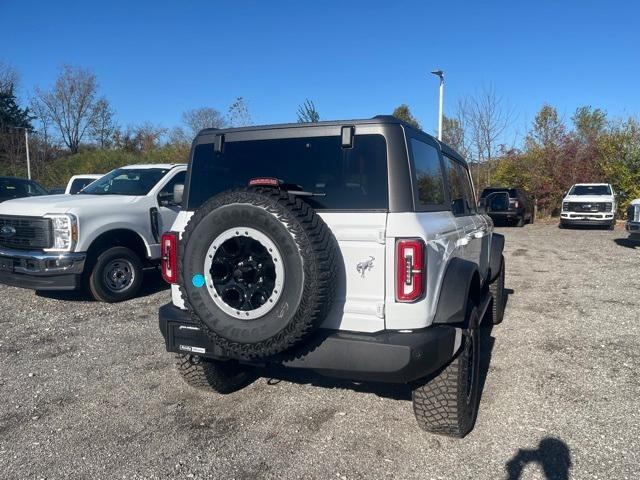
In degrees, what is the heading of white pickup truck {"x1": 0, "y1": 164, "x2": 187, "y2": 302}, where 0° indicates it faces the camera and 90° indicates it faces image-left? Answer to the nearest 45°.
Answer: approximately 45°

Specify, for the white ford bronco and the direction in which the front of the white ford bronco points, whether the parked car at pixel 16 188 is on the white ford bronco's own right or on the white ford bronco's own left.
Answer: on the white ford bronco's own left

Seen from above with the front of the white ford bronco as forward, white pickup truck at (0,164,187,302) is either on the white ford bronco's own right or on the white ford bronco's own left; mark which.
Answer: on the white ford bronco's own left

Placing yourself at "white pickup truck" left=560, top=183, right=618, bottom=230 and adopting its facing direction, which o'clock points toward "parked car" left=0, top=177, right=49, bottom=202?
The parked car is roughly at 1 o'clock from the white pickup truck.

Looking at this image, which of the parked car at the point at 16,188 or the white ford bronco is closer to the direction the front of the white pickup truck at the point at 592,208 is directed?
the white ford bronco

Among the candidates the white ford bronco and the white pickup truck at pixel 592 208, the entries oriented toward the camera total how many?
1

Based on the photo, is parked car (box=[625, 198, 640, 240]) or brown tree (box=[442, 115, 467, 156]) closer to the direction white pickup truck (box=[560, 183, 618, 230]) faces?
the parked car

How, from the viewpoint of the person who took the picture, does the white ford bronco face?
facing away from the viewer and to the right of the viewer

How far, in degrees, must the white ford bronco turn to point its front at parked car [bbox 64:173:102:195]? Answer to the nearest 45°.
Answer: approximately 90° to its left

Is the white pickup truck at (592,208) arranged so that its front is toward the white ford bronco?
yes

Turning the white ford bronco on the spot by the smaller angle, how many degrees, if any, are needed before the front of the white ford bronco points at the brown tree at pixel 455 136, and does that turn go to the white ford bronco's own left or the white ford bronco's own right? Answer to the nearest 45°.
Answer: approximately 45° to the white ford bronco's own left
